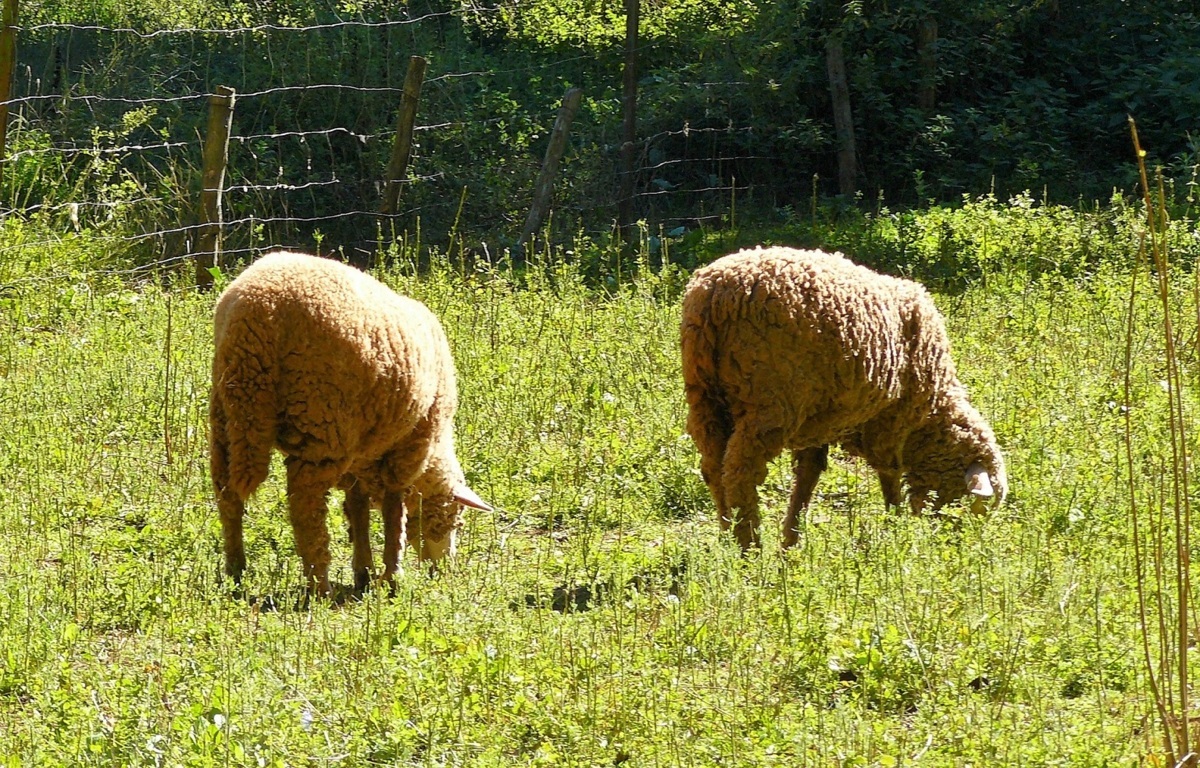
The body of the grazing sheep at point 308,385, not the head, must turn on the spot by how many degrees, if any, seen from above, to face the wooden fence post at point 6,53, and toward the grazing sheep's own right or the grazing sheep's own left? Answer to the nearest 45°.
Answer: approximately 90° to the grazing sheep's own left

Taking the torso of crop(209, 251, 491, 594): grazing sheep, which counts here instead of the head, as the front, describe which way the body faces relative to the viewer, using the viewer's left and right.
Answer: facing away from the viewer and to the right of the viewer

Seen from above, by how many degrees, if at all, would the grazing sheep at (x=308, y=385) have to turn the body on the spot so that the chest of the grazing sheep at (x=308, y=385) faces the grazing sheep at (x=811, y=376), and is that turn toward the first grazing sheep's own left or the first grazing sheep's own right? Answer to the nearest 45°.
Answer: approximately 45° to the first grazing sheep's own right

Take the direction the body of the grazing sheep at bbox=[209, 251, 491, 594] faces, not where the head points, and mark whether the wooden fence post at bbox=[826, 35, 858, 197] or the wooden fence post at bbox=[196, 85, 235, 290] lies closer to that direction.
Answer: the wooden fence post at bbox=[826, 35, 858, 197]

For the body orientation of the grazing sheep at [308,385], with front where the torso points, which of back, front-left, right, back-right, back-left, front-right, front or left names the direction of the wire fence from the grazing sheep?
front-left
